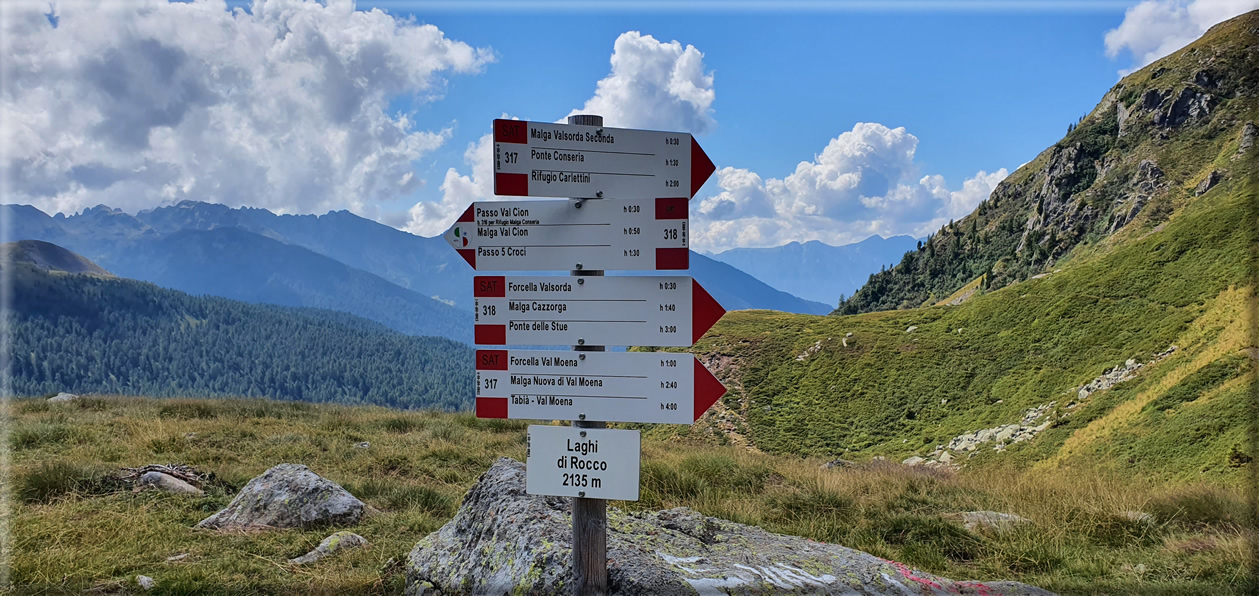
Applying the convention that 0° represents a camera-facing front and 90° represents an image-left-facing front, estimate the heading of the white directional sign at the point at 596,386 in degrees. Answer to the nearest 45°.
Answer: approximately 0°

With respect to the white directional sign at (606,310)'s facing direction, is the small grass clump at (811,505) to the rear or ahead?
to the rear

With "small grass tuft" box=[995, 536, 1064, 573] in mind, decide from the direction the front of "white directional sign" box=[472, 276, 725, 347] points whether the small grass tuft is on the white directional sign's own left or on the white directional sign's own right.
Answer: on the white directional sign's own left

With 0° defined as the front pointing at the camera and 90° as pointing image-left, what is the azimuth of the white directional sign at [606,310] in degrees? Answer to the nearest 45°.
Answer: approximately 0°

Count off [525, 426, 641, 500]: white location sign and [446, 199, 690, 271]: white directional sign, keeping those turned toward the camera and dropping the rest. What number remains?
2

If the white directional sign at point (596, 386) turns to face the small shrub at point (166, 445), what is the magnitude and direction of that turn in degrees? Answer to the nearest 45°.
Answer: approximately 135° to its right

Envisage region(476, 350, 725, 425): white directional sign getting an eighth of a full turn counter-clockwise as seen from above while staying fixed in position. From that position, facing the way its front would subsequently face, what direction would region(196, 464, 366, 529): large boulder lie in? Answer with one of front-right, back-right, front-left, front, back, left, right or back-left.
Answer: back
